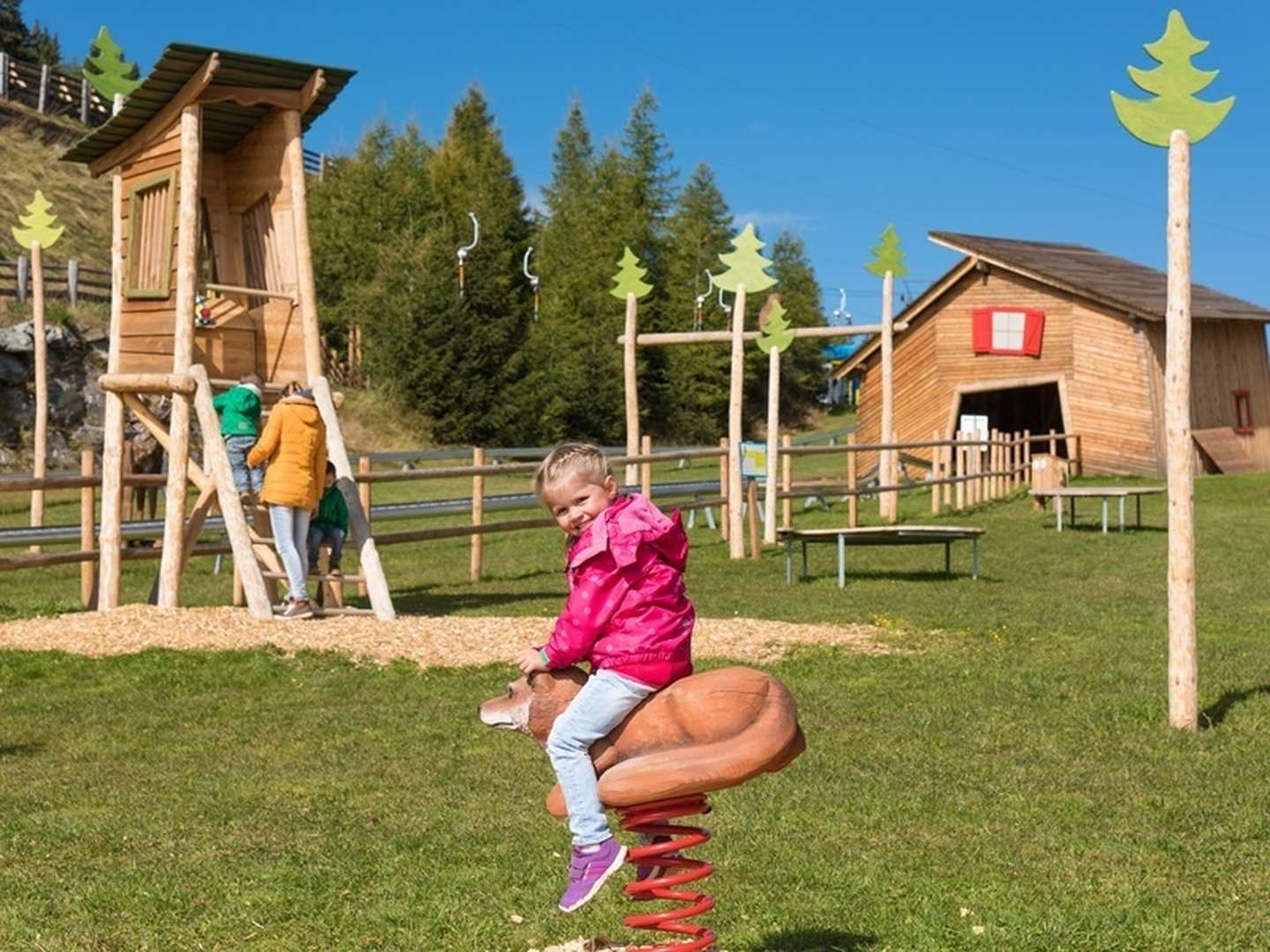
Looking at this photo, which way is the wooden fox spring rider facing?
to the viewer's left

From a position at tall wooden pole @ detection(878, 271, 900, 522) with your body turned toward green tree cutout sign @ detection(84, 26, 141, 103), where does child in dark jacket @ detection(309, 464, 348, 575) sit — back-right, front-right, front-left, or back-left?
front-left

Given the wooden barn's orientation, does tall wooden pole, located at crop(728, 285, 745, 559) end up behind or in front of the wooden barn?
in front

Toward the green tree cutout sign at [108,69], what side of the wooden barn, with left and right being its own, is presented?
front

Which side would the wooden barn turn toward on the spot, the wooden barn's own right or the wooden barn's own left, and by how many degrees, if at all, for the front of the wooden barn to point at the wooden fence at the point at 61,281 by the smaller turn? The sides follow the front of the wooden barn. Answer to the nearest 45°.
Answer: approximately 45° to the wooden barn's own right

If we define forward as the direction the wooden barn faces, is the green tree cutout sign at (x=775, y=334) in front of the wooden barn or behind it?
in front

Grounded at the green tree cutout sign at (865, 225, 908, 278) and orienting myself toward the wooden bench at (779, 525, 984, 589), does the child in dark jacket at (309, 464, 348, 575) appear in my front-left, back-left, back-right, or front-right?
front-right

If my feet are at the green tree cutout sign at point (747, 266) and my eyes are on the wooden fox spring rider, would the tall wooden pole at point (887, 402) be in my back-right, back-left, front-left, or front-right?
back-left

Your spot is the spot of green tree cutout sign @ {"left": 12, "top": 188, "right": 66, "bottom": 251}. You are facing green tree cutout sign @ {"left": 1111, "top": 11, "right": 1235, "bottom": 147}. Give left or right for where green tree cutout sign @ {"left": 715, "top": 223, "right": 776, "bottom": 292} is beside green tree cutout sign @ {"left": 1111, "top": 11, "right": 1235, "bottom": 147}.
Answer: left

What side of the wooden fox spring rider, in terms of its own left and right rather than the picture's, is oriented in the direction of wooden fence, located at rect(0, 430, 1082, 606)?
right

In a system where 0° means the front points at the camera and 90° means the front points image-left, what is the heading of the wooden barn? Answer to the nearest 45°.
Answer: approximately 45°

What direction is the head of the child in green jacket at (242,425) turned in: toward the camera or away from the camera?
away from the camera

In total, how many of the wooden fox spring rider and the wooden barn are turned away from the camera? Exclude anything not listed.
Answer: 0
